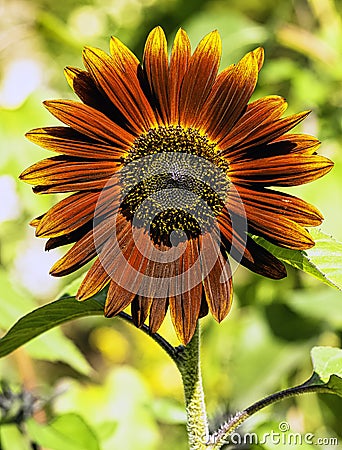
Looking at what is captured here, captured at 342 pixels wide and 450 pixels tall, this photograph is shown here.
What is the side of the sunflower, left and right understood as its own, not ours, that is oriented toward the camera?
front
